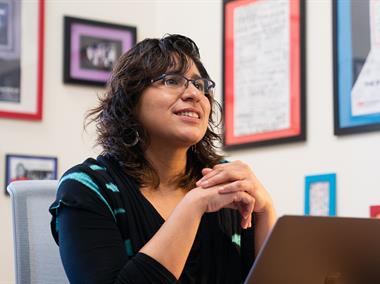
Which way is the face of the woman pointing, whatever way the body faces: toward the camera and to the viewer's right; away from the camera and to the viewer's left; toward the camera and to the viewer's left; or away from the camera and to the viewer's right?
toward the camera and to the viewer's right

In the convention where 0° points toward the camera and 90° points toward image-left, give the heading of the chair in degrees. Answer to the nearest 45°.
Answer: approximately 315°

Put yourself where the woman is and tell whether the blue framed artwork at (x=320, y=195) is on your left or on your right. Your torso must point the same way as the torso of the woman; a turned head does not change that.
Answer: on your left

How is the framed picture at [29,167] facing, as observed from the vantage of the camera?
facing the viewer and to the right of the viewer

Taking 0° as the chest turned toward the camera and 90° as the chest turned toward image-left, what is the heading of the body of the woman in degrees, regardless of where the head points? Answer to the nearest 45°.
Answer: approximately 315°

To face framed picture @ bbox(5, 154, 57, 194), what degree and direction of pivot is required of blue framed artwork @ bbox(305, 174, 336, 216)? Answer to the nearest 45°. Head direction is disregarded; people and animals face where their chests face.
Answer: approximately 45° to its right

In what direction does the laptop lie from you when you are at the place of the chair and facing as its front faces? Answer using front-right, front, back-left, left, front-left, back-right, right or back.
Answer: front

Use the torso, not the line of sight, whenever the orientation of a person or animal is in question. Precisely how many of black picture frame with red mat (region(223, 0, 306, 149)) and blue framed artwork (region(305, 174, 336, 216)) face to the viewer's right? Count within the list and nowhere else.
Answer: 0

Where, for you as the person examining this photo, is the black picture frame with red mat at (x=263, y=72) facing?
facing the viewer and to the left of the viewer
